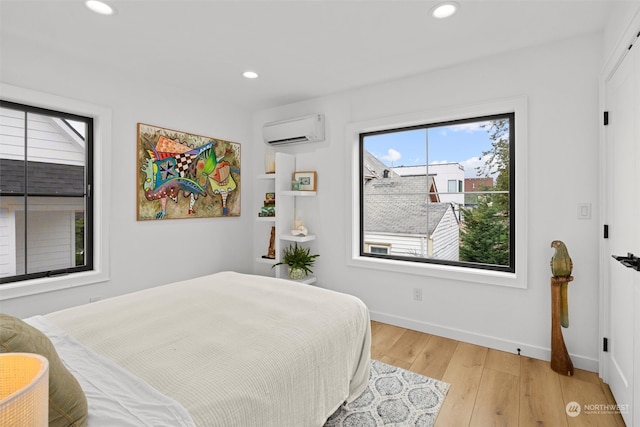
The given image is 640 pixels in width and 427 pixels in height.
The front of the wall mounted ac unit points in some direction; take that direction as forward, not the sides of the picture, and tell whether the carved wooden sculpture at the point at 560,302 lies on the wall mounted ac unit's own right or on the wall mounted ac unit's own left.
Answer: on the wall mounted ac unit's own left

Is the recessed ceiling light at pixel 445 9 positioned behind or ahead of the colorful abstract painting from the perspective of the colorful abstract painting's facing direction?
ahead

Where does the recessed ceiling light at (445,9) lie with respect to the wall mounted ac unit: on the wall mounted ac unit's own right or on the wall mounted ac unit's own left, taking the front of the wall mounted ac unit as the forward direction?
on the wall mounted ac unit's own left

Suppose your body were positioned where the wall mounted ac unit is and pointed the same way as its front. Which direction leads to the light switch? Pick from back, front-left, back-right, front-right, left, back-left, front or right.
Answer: left

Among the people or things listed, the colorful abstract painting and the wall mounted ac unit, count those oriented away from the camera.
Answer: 0

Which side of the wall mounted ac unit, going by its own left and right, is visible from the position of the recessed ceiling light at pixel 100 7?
front

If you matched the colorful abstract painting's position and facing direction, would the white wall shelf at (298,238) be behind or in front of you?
in front

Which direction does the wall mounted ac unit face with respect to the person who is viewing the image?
facing the viewer and to the left of the viewer
